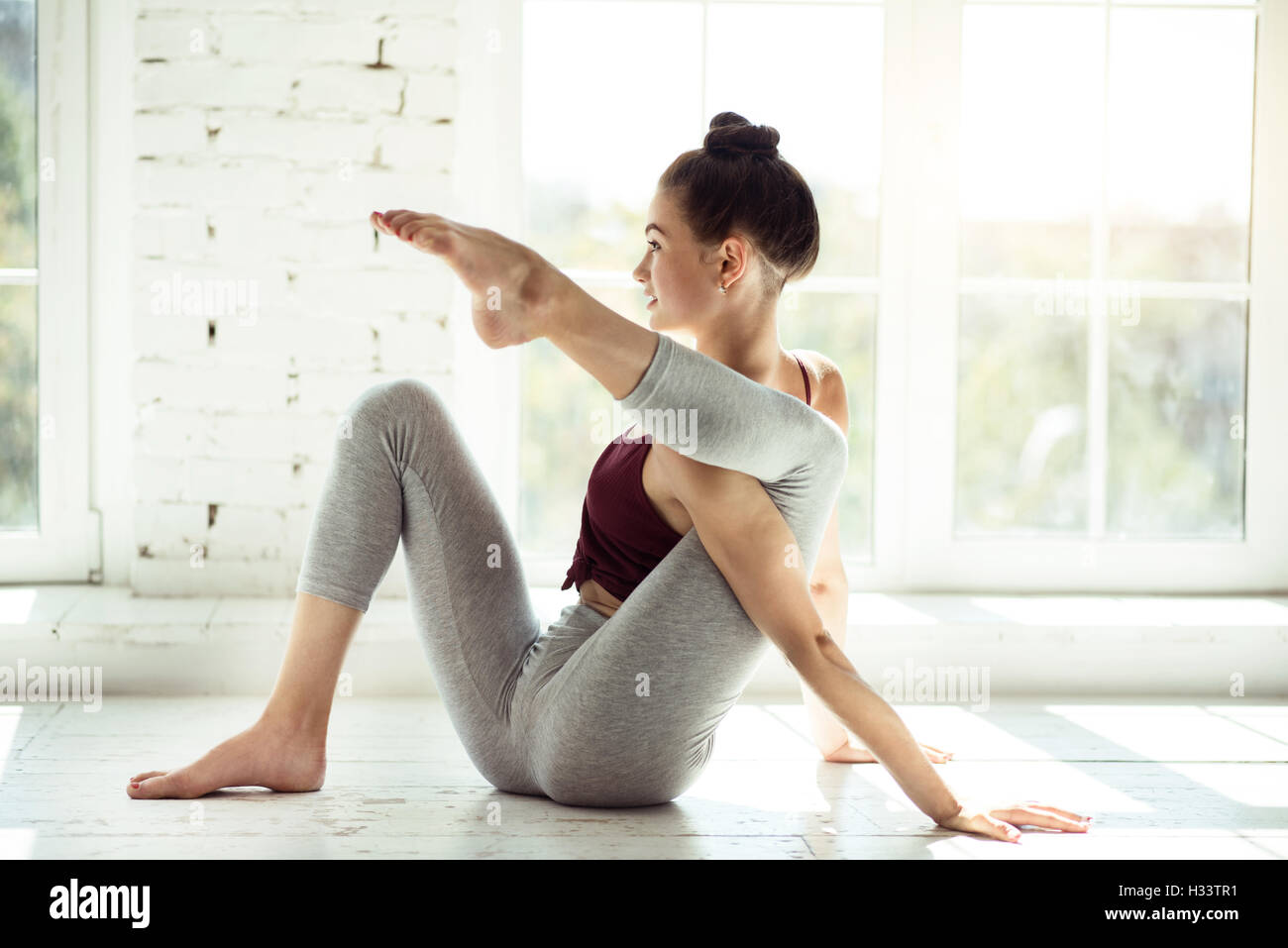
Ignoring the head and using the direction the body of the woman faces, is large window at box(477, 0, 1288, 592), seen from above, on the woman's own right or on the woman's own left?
on the woman's own right

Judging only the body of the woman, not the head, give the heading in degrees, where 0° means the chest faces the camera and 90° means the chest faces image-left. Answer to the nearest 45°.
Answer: approximately 90°

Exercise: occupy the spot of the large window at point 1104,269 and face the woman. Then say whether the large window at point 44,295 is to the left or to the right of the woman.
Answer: right

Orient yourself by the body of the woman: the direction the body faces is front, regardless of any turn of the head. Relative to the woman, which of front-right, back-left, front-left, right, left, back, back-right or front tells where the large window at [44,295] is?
front-right

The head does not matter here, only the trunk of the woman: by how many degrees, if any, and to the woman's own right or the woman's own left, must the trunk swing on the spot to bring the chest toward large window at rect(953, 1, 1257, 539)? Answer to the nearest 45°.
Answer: approximately 135° to the woman's own right

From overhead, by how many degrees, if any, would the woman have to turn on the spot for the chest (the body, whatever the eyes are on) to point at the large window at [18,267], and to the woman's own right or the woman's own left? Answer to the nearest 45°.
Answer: approximately 45° to the woman's own right

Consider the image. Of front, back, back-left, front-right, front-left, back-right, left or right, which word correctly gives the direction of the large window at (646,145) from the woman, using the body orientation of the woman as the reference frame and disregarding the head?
right

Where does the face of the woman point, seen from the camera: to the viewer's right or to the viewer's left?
to the viewer's left
